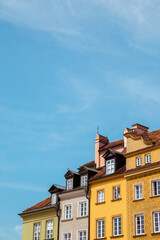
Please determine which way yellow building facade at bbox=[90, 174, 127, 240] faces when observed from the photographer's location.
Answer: facing the viewer and to the left of the viewer
